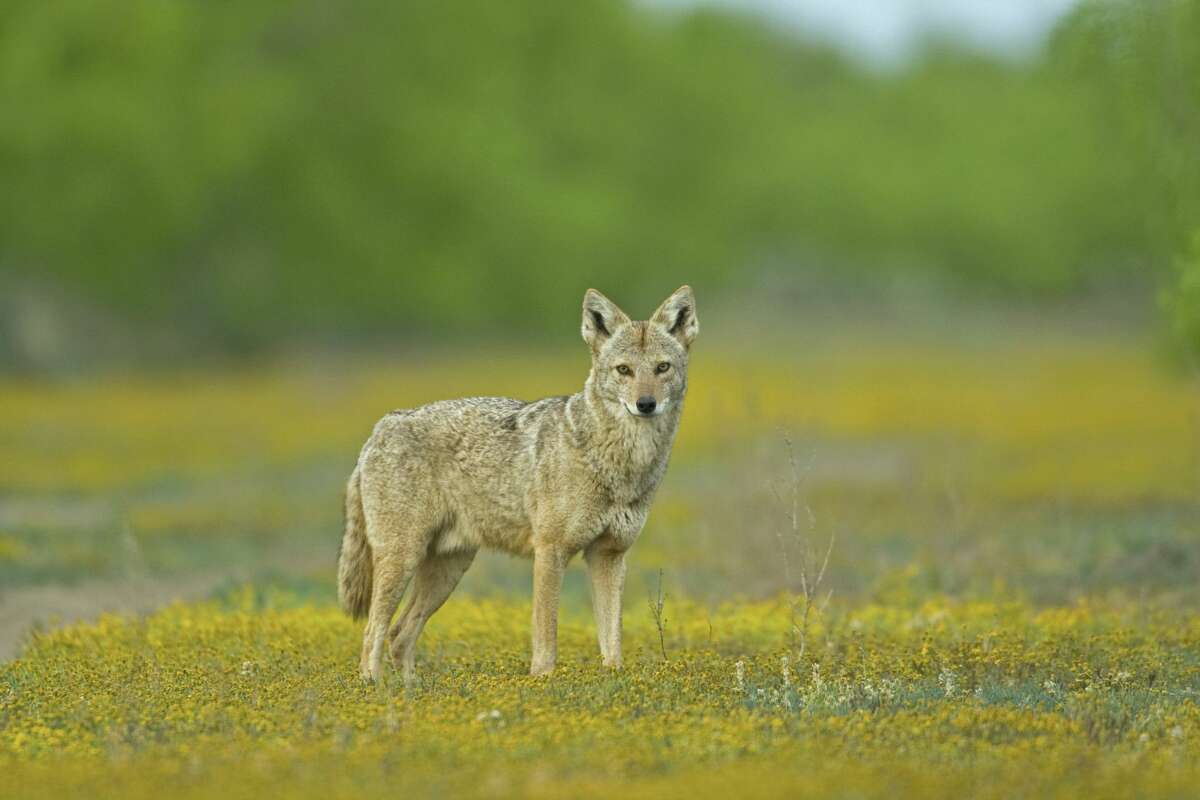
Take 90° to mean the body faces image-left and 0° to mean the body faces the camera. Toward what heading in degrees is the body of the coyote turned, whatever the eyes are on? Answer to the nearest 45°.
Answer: approximately 315°
